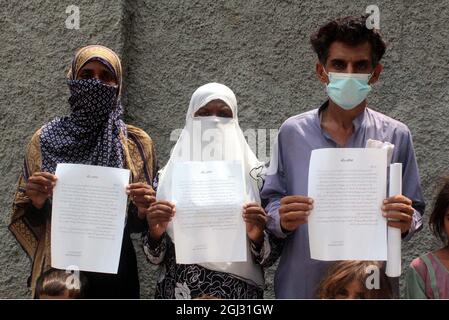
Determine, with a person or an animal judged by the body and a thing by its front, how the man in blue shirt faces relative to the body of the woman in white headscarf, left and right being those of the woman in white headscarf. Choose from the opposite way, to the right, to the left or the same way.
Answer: the same way

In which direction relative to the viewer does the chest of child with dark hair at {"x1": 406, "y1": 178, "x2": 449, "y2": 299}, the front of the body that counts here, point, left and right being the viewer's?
facing the viewer

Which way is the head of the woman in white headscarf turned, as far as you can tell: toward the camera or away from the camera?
toward the camera

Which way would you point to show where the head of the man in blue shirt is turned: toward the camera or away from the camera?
toward the camera

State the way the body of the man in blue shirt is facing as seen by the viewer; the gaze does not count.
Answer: toward the camera

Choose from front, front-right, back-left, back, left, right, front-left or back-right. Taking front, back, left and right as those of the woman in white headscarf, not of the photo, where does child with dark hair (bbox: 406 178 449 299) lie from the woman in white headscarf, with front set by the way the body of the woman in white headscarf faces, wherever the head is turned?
left

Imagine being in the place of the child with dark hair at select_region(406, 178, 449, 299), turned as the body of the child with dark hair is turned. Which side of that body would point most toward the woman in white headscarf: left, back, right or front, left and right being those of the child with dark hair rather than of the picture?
right

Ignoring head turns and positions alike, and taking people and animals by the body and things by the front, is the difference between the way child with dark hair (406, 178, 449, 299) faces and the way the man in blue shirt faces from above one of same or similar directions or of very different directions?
same or similar directions

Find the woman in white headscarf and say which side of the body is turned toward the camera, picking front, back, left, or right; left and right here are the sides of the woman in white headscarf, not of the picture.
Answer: front

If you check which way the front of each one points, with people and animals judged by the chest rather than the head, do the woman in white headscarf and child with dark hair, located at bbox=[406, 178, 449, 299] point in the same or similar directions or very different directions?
same or similar directions

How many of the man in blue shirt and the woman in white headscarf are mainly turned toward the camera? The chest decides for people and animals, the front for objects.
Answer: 2
